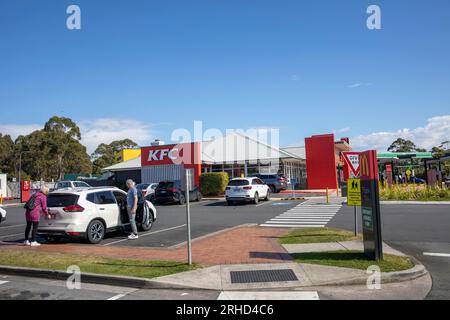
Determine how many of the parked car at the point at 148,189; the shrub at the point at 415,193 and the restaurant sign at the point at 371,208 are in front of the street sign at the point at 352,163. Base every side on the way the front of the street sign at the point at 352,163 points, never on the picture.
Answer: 1

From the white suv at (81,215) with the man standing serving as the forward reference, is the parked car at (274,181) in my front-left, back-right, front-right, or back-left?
front-left

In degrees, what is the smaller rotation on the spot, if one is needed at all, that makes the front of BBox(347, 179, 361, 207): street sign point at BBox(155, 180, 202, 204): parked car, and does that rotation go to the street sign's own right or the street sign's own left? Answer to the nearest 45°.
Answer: approximately 135° to the street sign's own right

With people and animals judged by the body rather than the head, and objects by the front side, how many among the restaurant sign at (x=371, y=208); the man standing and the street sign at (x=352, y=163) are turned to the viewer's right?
0

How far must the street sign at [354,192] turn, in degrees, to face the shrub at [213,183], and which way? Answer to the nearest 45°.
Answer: approximately 135° to its right

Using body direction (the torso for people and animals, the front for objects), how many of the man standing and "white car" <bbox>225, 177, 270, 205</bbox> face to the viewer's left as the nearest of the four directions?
1

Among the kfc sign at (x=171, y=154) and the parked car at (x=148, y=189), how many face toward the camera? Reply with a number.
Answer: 1

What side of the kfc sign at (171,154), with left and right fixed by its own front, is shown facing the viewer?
front

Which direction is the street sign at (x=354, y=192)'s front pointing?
toward the camera
